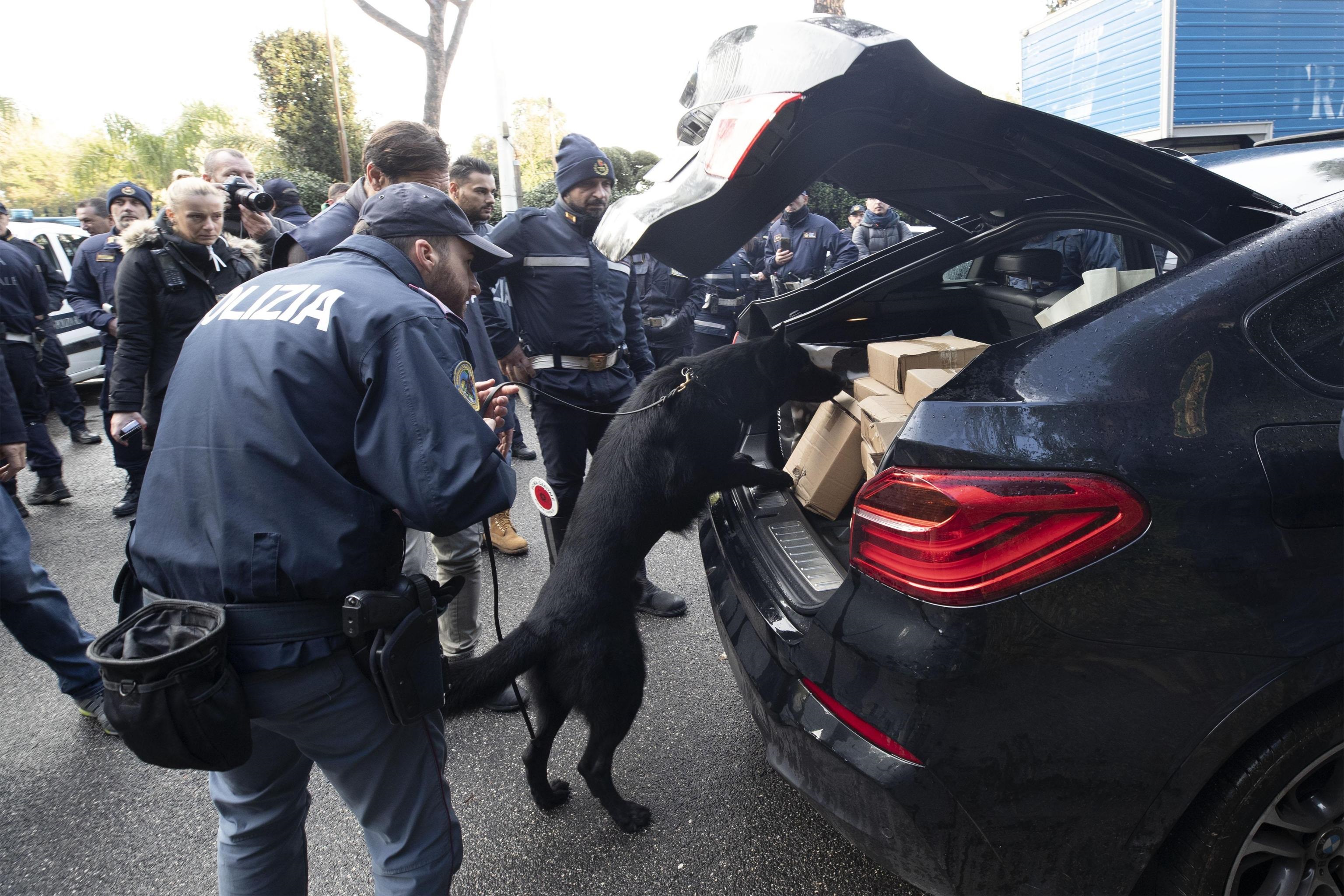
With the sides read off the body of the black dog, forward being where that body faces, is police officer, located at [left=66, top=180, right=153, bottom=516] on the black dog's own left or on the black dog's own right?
on the black dog's own left

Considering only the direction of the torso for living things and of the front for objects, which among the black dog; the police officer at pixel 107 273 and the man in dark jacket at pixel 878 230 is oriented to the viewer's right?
the black dog

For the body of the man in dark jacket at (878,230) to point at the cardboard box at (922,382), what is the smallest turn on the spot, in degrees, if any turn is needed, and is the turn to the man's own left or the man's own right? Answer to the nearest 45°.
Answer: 0° — they already face it

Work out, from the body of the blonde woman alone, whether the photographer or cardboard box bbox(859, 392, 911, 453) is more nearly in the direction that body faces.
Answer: the cardboard box

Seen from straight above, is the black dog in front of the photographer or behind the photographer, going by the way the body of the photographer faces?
in front

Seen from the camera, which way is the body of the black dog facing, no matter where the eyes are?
to the viewer's right

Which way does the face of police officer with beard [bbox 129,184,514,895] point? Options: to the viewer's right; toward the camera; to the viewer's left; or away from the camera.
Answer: to the viewer's right

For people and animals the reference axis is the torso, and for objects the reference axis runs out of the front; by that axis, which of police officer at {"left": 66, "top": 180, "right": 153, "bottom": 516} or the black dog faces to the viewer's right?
the black dog

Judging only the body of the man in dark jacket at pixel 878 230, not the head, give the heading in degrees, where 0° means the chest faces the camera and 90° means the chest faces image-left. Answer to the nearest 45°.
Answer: approximately 0°

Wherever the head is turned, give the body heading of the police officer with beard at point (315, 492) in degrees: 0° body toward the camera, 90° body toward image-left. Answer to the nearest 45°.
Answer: approximately 225°

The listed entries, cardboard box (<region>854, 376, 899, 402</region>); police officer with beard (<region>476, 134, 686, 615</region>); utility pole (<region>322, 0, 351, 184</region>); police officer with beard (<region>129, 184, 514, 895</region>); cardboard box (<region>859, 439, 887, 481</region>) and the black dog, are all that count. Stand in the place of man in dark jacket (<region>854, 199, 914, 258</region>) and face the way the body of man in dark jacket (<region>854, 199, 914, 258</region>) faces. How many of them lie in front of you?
5

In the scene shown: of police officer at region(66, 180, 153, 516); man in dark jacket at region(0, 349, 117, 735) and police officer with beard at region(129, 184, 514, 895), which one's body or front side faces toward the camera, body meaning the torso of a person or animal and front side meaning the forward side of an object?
the police officer

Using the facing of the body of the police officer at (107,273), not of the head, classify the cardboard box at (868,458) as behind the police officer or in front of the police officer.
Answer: in front

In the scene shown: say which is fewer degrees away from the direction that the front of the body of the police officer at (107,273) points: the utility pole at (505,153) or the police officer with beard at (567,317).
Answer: the police officer with beard

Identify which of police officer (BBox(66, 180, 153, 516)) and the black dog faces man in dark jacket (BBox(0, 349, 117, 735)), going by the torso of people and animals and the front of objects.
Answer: the police officer
